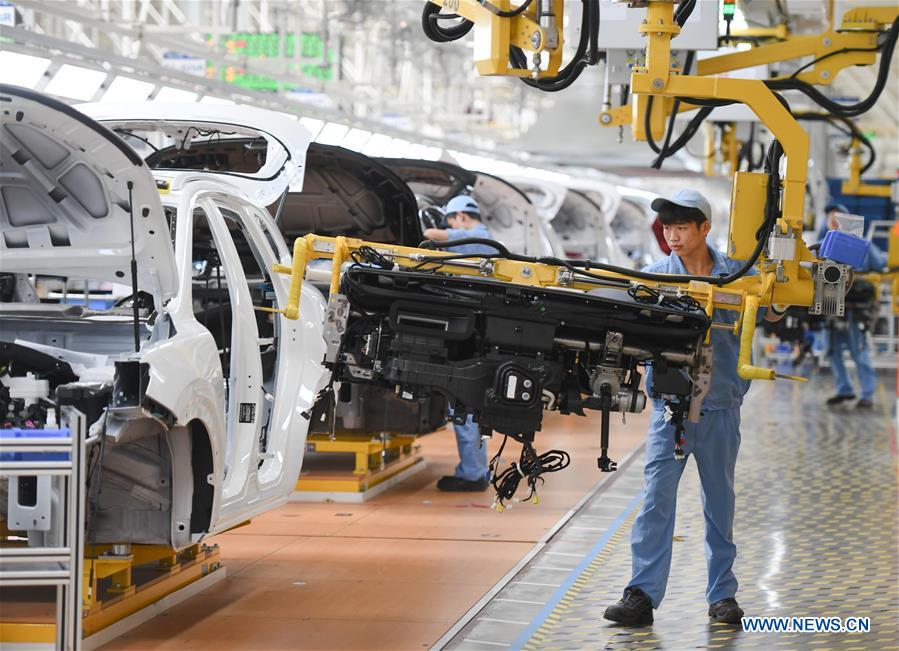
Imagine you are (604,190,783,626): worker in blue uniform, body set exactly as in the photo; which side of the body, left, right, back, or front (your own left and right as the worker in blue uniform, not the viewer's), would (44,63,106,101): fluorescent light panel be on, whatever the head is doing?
right

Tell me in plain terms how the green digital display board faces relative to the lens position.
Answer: facing the viewer

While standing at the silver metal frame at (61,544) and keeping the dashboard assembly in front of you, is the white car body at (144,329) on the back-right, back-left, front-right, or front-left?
front-left

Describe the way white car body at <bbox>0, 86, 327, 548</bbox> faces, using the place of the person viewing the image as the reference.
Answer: facing the viewer and to the left of the viewer

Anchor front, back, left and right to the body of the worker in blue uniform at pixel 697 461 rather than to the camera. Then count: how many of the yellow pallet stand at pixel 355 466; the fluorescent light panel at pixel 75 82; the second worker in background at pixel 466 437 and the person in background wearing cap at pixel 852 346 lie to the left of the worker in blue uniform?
0

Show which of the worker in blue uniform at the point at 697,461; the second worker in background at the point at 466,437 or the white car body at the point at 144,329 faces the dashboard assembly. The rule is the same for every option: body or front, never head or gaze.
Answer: the worker in blue uniform

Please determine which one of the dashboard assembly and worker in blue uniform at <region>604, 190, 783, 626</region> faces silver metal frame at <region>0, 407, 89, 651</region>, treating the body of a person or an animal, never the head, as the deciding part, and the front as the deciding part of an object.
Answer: the worker in blue uniform

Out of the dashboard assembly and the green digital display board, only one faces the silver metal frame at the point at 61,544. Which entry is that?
the green digital display board

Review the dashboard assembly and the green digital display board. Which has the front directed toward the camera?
the green digital display board

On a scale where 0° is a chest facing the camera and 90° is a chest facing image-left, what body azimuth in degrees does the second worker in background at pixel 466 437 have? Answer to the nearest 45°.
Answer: approximately 90°

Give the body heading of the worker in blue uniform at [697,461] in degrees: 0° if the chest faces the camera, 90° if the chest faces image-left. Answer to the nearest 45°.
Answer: approximately 45°

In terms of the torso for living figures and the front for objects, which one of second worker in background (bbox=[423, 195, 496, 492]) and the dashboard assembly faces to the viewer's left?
the second worker in background

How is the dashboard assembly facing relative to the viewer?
away from the camera
